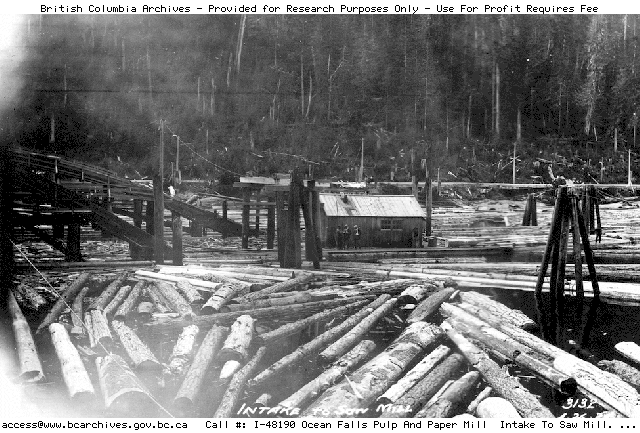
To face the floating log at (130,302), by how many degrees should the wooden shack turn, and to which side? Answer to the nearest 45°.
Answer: approximately 45° to its right

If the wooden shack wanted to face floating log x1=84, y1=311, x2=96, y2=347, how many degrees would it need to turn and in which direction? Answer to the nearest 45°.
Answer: approximately 45° to its right

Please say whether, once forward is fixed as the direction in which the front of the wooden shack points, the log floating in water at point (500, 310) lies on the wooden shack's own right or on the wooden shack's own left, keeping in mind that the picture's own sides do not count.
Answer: on the wooden shack's own left

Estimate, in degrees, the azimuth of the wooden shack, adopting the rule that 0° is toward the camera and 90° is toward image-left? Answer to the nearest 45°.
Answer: approximately 0°

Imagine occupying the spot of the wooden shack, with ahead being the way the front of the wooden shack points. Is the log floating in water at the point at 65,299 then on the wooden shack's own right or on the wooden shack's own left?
on the wooden shack's own right

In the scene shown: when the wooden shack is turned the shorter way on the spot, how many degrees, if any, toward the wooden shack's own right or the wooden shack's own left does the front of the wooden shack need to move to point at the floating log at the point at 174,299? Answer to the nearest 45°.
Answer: approximately 45° to the wooden shack's own right

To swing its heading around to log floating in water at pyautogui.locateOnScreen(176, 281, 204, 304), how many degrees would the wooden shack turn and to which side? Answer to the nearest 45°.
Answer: approximately 45° to its right

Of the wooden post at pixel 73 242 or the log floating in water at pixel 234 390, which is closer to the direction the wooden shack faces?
the log floating in water

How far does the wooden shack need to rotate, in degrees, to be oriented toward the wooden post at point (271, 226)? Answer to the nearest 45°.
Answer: approximately 90° to its right

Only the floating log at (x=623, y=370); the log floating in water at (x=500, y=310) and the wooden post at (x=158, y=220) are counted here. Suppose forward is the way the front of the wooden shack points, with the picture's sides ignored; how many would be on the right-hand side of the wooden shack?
1

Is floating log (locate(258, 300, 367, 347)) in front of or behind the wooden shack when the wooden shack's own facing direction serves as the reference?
in front
